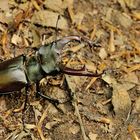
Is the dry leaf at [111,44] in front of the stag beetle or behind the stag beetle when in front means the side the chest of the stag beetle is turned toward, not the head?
in front

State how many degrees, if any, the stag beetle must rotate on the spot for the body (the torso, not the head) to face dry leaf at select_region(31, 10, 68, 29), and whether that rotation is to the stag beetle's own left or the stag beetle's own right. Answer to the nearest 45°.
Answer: approximately 90° to the stag beetle's own left

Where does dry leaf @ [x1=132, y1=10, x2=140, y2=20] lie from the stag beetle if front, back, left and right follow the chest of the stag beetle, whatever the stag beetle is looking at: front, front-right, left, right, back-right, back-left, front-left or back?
front-left

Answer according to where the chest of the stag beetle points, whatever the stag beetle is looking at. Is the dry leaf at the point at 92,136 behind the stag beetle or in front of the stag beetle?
in front

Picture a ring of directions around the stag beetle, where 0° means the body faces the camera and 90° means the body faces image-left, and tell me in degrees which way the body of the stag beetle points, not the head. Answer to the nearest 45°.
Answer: approximately 270°
